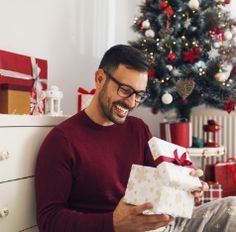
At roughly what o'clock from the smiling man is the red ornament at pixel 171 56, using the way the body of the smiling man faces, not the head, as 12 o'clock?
The red ornament is roughly at 8 o'clock from the smiling man.

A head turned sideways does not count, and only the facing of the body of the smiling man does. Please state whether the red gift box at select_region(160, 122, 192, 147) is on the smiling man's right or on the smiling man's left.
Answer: on the smiling man's left

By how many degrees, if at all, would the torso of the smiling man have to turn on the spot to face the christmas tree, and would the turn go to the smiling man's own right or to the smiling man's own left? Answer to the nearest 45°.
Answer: approximately 90° to the smiling man's own left

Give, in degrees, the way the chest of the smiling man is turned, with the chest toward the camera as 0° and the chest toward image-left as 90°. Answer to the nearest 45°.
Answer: approximately 315°

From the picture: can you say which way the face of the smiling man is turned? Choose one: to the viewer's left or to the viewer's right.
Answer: to the viewer's right

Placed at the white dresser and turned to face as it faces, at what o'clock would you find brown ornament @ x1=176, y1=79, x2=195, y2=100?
The brown ornament is roughly at 9 o'clock from the white dresser.

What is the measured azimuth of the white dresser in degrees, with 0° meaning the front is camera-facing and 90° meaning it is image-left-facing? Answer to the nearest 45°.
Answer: approximately 315°

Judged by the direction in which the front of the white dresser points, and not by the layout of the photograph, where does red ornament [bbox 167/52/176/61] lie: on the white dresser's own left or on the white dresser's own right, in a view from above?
on the white dresser's own left
